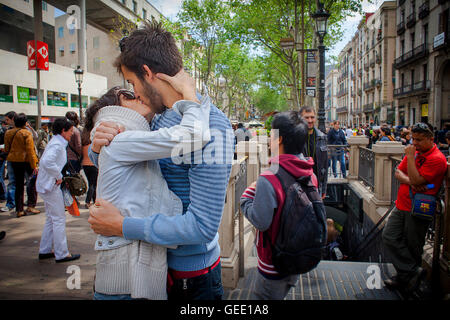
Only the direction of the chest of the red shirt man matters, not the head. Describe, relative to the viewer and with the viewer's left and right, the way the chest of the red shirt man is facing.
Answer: facing the viewer and to the left of the viewer

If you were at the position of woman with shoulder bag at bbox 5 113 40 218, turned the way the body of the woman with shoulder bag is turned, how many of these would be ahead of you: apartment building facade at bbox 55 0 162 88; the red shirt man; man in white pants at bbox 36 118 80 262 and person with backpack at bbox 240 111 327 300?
1

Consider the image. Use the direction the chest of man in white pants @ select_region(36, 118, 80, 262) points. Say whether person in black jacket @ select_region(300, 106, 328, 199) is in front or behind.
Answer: in front

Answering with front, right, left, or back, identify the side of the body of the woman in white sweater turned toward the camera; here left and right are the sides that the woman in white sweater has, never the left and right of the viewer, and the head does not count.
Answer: right

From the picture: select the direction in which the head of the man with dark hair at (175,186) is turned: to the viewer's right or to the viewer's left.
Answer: to the viewer's left

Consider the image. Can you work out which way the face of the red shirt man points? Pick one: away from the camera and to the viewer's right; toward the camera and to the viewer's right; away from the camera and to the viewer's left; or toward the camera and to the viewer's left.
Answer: toward the camera and to the viewer's left

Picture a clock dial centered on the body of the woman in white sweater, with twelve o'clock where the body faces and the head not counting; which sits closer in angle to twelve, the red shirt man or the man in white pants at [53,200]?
the red shirt man

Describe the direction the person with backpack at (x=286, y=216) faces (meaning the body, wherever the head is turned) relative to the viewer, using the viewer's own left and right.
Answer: facing away from the viewer and to the left of the viewer

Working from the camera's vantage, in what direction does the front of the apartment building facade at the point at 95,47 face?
facing the viewer and to the right of the viewer

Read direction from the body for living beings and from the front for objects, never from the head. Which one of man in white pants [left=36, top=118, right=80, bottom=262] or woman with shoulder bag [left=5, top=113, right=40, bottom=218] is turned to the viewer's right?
the man in white pants

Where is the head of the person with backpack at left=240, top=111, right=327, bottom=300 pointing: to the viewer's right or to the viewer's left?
to the viewer's left

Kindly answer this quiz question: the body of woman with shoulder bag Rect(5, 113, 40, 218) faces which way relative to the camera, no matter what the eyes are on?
away from the camera

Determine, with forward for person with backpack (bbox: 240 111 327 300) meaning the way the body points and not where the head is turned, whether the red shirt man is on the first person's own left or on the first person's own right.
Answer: on the first person's own right
